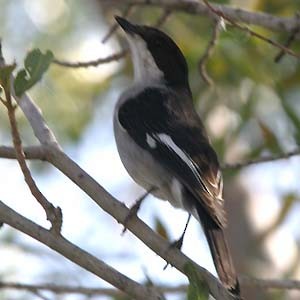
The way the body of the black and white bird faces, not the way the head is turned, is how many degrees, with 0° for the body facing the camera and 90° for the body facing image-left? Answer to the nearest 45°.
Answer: approximately 90°

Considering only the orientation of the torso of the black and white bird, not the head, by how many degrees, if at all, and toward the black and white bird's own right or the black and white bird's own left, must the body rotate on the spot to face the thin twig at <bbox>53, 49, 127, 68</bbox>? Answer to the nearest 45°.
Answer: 0° — it already faces it
